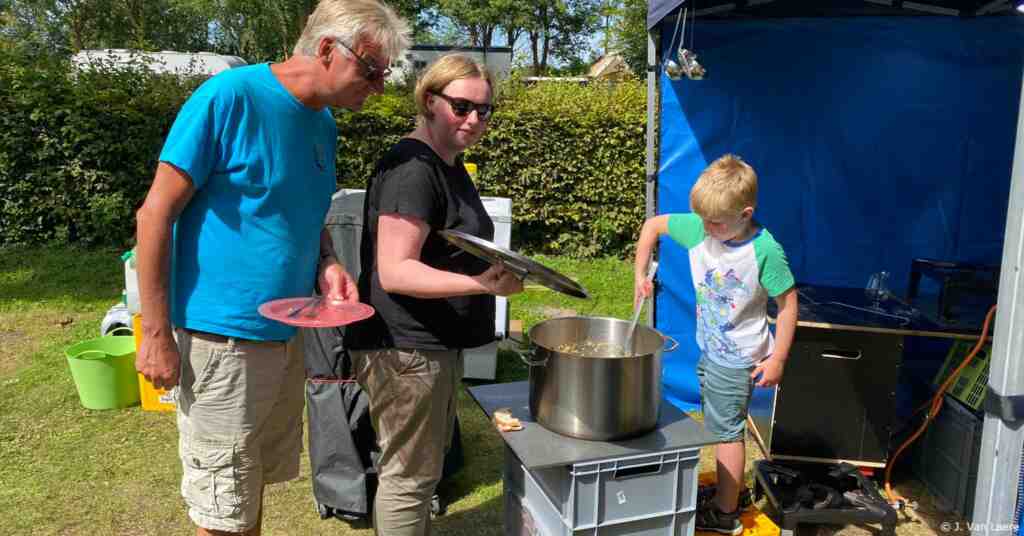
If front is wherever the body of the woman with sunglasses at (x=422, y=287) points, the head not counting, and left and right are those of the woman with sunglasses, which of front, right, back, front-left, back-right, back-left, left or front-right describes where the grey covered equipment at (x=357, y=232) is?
left

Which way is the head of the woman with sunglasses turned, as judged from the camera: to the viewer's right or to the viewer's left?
to the viewer's right

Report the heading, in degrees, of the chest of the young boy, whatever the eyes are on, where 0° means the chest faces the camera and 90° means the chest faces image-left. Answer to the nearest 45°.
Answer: approximately 45°

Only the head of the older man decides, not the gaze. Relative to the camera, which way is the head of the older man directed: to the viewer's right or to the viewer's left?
to the viewer's right

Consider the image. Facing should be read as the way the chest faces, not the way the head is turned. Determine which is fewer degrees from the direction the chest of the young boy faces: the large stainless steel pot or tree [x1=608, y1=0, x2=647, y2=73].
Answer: the large stainless steel pot

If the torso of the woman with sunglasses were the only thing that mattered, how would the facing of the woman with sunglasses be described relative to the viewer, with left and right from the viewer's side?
facing to the right of the viewer

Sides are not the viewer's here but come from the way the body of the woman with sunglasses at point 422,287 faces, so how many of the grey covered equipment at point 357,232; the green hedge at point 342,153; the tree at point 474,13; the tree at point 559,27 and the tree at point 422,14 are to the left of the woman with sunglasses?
5

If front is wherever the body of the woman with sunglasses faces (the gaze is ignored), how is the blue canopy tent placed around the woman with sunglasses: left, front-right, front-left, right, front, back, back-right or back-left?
front-left

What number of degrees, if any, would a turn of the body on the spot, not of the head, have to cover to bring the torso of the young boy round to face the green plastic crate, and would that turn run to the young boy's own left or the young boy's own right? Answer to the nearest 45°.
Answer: approximately 180°

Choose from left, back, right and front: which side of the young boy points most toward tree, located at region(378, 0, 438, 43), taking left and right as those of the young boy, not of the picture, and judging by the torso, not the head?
right

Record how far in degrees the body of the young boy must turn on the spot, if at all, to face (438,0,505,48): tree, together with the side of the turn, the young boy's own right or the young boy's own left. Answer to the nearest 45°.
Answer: approximately 135° to the young boy's own right

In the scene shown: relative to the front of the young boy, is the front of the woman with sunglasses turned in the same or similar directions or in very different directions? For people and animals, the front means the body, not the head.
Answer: very different directions

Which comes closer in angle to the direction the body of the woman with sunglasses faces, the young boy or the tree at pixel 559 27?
the young boy
